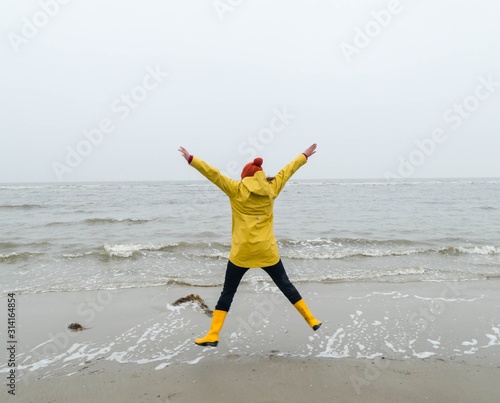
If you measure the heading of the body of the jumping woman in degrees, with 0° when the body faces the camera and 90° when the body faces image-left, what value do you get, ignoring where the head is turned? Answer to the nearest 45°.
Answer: approximately 180°

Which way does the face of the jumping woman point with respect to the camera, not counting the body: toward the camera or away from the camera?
away from the camera
